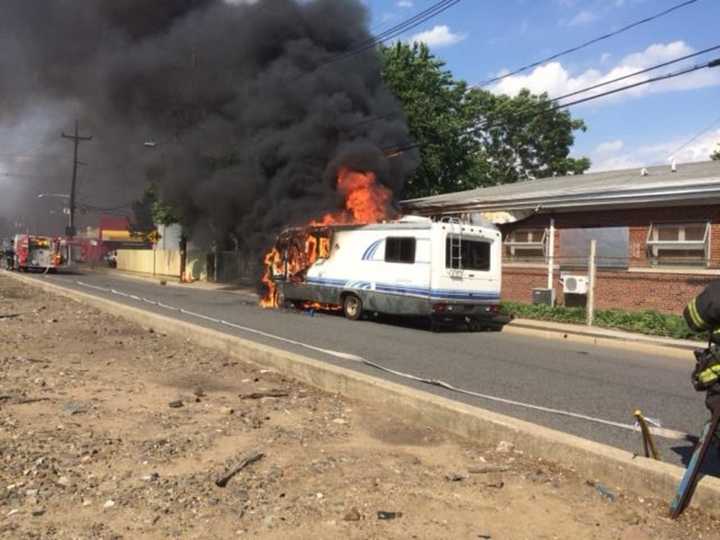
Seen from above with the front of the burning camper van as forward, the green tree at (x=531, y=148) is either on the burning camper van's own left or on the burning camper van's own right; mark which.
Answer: on the burning camper van's own right

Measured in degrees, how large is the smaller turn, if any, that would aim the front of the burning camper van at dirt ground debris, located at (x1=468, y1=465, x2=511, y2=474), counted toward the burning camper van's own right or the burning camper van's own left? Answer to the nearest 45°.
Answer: approximately 135° to the burning camper van's own left

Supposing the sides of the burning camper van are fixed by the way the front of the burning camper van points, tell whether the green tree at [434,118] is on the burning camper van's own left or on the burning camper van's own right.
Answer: on the burning camper van's own right

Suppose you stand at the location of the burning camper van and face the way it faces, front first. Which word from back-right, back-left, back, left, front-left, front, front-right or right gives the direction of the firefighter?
back-left

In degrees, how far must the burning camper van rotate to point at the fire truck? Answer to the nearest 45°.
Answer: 0° — it already faces it

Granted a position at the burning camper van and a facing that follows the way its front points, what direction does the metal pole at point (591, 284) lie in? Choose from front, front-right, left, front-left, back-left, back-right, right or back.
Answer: back-right

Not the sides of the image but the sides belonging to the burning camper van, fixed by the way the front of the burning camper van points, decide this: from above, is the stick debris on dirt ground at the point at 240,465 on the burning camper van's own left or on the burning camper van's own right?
on the burning camper van's own left

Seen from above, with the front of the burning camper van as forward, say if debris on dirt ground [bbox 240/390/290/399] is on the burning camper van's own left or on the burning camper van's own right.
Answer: on the burning camper van's own left

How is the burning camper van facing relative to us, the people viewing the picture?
facing away from the viewer and to the left of the viewer

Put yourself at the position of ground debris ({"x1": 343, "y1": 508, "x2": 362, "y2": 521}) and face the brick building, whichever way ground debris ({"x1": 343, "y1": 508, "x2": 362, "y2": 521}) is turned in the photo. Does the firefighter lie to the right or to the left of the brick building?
right
